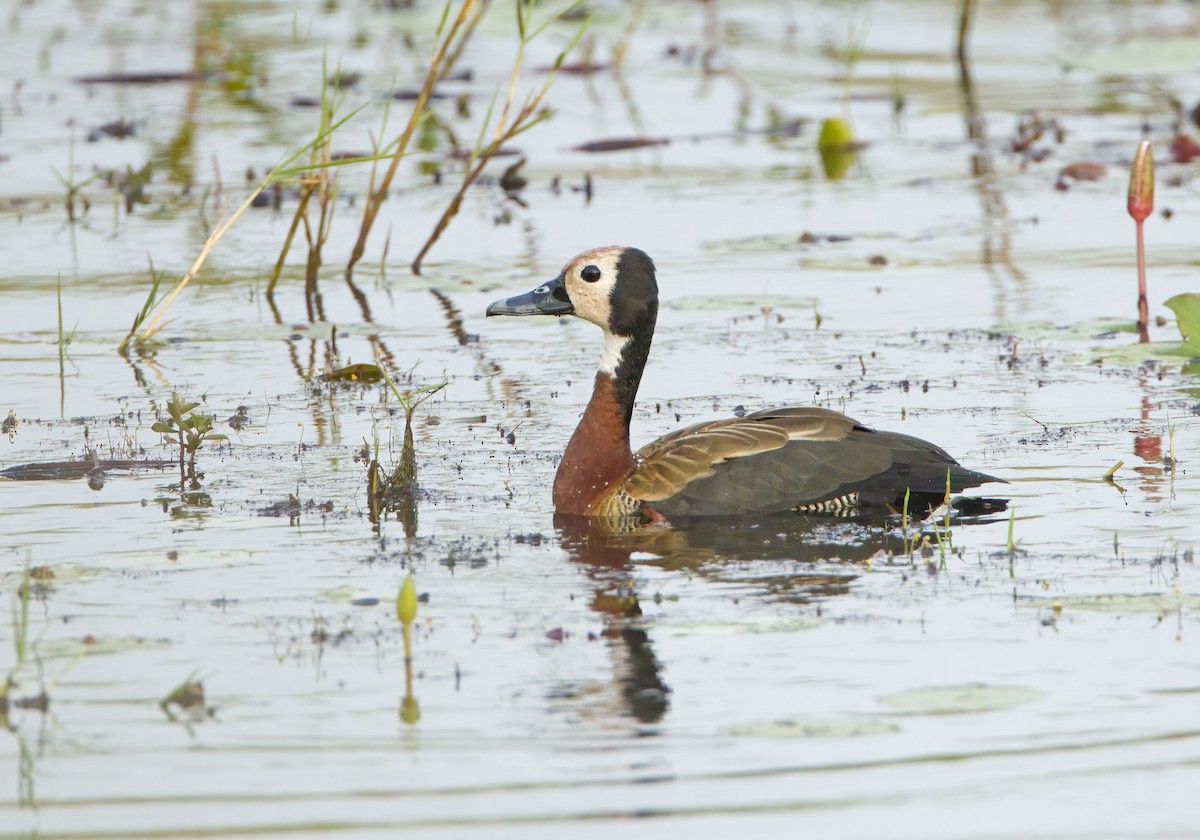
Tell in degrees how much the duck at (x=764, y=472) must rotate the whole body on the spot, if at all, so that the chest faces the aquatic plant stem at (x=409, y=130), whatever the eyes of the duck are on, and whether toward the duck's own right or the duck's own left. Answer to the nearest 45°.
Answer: approximately 45° to the duck's own right

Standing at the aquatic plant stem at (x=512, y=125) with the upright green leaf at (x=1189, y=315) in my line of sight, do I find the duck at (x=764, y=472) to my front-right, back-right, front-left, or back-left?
front-right

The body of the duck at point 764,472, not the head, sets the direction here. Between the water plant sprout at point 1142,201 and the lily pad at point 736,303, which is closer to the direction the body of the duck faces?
the lily pad

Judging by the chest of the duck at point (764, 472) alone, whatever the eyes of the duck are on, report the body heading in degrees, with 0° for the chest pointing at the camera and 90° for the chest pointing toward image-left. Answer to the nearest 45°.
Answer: approximately 90°

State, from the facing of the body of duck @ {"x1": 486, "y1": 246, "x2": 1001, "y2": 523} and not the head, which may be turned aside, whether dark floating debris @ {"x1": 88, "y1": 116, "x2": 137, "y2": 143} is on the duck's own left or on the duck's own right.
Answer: on the duck's own right

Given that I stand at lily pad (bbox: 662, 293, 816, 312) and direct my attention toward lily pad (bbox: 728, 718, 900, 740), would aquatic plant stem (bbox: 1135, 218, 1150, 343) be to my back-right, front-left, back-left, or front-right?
front-left

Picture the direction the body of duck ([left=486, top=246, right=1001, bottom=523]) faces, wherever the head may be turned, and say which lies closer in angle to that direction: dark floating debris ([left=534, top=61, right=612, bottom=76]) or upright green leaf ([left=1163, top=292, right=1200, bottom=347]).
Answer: the dark floating debris

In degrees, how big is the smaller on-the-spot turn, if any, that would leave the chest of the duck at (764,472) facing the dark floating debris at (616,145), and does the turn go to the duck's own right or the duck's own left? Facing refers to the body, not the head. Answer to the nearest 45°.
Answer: approximately 90° to the duck's own right

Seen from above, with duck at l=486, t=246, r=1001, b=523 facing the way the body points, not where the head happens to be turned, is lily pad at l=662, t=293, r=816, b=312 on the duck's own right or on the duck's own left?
on the duck's own right

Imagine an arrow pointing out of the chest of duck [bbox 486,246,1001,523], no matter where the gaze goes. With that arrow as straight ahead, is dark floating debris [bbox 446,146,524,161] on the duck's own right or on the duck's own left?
on the duck's own right

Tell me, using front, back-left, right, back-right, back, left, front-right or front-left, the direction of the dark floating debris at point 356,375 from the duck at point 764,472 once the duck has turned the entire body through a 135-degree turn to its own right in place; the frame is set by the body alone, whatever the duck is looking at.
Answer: left

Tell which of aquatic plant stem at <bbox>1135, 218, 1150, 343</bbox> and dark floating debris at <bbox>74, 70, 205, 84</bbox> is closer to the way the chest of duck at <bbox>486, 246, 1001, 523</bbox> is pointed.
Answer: the dark floating debris

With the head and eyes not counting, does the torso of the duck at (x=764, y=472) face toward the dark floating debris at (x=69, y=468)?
yes

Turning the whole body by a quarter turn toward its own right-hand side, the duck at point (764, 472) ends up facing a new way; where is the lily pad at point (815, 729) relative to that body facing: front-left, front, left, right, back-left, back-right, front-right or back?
back

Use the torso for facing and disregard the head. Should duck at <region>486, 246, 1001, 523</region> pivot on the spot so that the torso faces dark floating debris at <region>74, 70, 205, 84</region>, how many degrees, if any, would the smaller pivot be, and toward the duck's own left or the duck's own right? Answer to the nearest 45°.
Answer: approximately 45° to the duck's own right

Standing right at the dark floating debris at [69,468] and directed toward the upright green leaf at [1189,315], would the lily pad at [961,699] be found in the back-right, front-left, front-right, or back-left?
front-right

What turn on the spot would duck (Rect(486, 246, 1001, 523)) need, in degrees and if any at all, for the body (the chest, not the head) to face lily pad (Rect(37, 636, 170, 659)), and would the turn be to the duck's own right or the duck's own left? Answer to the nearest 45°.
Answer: approximately 45° to the duck's own left
